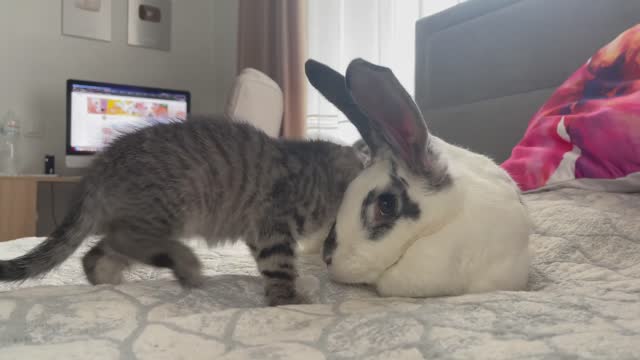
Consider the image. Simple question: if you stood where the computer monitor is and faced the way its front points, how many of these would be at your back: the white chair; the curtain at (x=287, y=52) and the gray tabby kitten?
0

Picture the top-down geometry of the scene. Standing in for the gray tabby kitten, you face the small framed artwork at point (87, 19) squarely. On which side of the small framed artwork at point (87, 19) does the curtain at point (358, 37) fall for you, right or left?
right

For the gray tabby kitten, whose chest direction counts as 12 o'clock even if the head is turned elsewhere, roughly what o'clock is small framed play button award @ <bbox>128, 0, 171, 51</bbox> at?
The small framed play button award is roughly at 9 o'clock from the gray tabby kitten.

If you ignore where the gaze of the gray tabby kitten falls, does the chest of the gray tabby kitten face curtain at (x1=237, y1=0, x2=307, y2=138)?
no

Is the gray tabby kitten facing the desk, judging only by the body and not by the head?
no

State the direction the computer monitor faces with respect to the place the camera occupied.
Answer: facing the viewer and to the right of the viewer

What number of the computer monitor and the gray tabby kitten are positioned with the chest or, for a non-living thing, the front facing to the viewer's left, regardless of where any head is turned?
0

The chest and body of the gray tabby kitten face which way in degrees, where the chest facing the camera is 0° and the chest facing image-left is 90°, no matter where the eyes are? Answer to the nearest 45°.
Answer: approximately 270°

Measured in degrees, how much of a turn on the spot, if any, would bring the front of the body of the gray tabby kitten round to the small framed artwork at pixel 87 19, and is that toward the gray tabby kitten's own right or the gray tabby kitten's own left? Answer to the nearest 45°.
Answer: approximately 90° to the gray tabby kitten's own left

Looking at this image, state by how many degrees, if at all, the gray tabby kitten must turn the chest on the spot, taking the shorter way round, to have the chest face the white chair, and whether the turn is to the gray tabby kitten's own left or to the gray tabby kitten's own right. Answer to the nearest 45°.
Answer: approximately 90° to the gray tabby kitten's own left

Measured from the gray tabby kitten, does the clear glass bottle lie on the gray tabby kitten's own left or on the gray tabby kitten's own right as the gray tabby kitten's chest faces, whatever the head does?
on the gray tabby kitten's own left

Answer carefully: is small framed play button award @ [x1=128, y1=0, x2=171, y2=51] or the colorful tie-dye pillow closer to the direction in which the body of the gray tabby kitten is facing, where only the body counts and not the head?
the colorful tie-dye pillow

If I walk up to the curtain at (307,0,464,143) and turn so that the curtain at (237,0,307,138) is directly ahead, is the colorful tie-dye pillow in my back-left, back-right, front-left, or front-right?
back-left

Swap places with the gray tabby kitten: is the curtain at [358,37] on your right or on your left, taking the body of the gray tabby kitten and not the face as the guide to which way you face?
on your left
